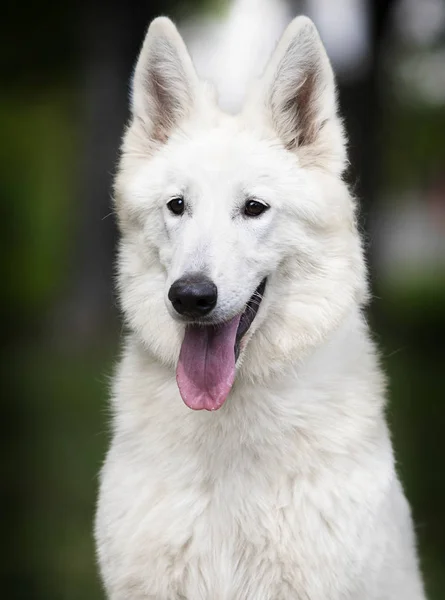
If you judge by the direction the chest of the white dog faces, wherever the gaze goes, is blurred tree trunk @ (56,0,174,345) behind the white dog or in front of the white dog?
behind

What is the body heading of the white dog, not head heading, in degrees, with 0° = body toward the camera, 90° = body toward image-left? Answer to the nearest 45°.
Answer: approximately 0°
